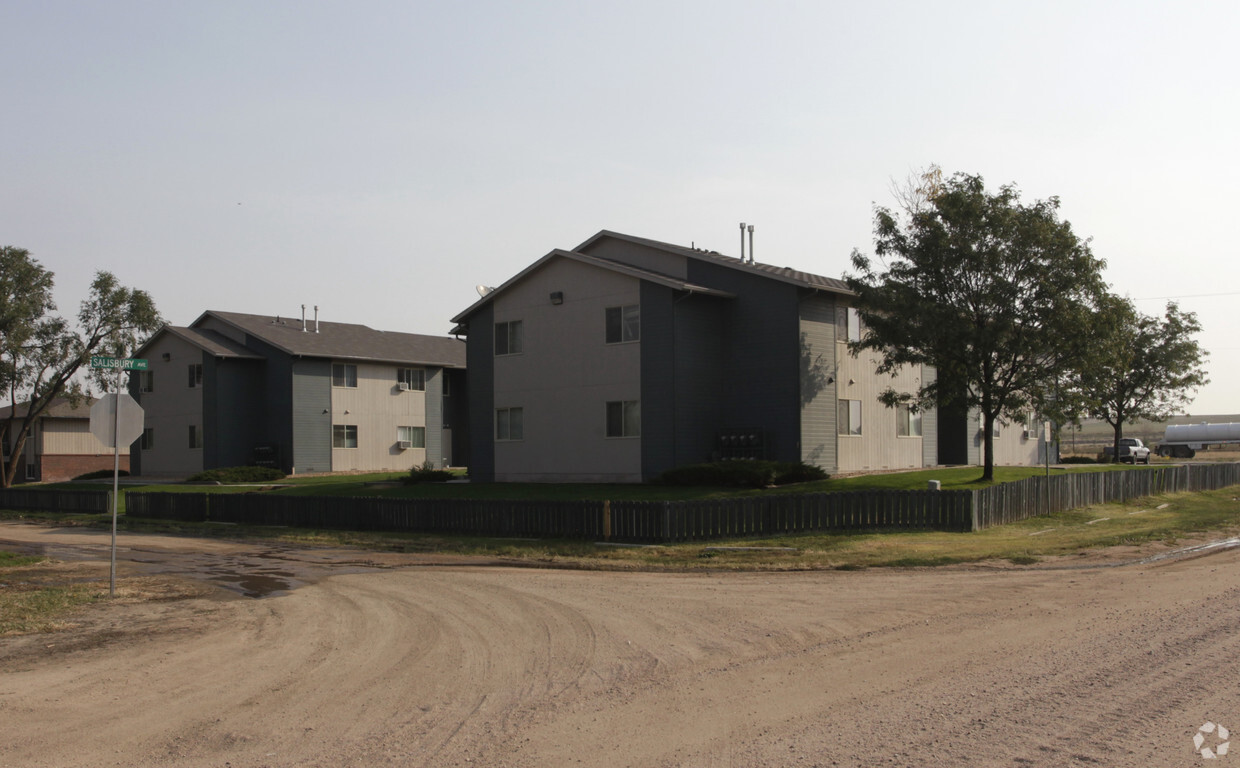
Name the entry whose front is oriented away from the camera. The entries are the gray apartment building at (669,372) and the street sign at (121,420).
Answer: the street sign

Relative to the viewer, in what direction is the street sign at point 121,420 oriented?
away from the camera

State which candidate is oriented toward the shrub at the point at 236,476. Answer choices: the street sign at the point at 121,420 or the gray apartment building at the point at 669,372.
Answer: the street sign

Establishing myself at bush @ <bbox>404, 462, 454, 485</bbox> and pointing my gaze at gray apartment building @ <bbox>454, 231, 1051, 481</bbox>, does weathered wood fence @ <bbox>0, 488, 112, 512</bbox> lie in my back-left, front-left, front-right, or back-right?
back-right

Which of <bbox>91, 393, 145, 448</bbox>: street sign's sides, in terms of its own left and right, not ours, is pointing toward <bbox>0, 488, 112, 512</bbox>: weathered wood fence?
front

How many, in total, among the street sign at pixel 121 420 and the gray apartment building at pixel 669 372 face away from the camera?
1

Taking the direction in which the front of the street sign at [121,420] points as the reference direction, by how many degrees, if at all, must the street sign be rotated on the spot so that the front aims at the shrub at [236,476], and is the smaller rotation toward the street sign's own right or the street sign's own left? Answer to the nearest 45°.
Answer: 0° — it already faces it

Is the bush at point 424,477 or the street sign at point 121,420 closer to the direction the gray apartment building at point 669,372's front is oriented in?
the street sign
